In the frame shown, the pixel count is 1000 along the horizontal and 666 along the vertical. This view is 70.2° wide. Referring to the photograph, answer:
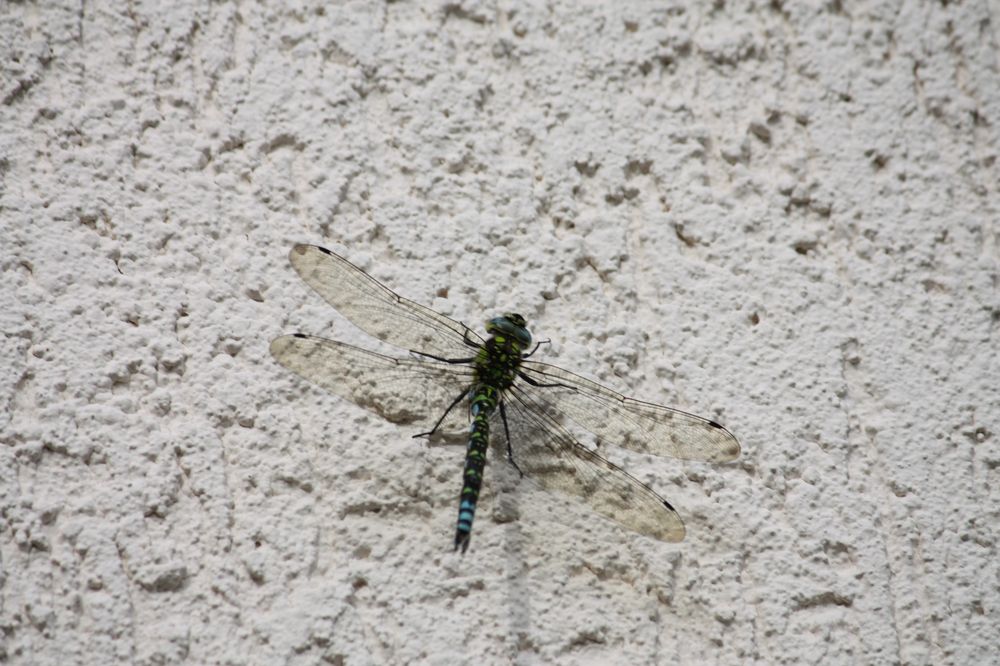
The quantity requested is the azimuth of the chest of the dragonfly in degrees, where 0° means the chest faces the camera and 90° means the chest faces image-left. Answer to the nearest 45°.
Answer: approximately 180°
